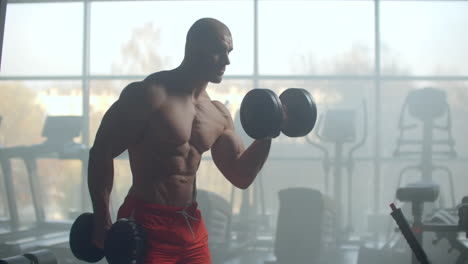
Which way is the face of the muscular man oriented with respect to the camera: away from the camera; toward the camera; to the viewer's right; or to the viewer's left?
to the viewer's right

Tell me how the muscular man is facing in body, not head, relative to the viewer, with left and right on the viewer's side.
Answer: facing the viewer and to the right of the viewer
